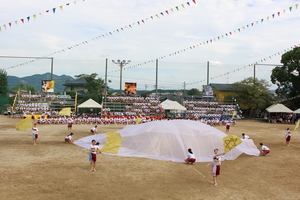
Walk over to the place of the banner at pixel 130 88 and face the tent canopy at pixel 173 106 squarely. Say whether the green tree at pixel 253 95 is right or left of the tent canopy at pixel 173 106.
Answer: left

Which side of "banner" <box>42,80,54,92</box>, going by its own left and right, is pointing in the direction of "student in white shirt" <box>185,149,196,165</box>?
front

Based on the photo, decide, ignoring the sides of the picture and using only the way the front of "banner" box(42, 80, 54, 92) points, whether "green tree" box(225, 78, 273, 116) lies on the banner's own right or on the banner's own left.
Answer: on the banner's own left

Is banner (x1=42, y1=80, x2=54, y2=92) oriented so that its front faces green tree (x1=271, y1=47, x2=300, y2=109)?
no

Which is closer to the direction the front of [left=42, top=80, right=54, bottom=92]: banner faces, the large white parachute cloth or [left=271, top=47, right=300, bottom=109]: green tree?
the large white parachute cloth

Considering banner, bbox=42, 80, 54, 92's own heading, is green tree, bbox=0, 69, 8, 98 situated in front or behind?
behind

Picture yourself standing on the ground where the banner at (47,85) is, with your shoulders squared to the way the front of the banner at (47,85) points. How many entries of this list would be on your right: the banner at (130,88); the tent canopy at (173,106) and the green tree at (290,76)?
0

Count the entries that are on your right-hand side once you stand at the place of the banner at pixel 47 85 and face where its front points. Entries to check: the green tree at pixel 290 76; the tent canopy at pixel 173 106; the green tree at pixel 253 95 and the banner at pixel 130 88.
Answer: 0

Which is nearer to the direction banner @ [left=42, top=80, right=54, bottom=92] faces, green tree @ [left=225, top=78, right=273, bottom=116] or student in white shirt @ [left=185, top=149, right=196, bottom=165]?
the student in white shirt

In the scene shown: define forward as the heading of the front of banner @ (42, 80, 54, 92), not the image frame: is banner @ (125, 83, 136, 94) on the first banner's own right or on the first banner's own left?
on the first banner's own left

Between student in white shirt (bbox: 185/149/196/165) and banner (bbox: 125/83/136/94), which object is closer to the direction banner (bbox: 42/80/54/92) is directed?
the student in white shirt

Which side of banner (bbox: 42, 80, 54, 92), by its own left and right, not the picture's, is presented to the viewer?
front

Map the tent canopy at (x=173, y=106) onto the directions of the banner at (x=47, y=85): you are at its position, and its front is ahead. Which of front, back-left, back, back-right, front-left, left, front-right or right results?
front-left

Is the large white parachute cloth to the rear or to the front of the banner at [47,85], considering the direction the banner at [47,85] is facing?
to the front
